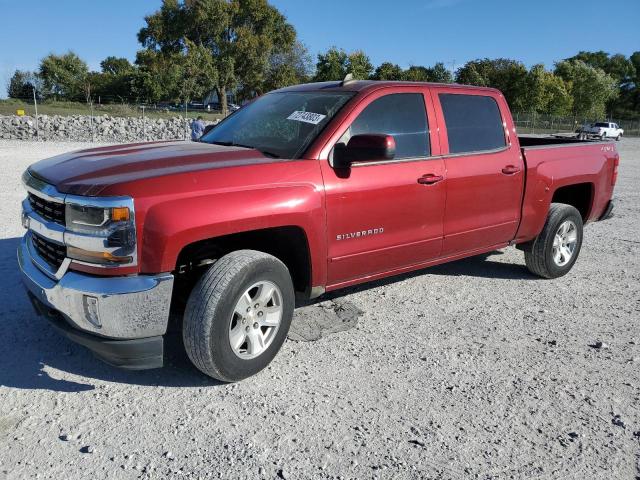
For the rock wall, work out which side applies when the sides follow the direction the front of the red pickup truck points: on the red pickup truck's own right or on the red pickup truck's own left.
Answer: on the red pickup truck's own right

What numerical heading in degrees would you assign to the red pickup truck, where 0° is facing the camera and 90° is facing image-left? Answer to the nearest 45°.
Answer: approximately 45°
